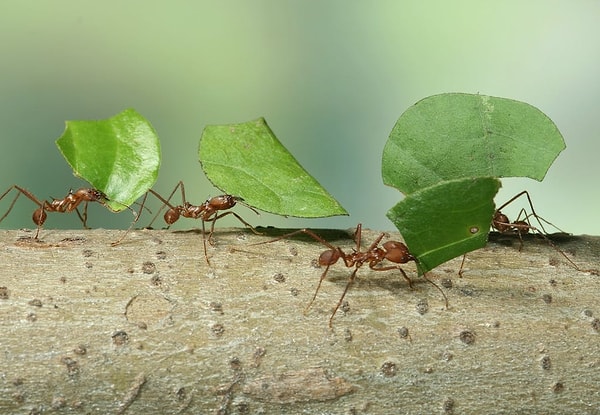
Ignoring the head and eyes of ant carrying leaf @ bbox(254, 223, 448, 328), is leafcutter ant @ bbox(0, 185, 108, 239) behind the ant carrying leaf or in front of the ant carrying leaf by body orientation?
behind

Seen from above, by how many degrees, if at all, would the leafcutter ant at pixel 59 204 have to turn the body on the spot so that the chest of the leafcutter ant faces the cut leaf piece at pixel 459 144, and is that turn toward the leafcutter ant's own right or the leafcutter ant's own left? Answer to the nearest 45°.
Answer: approximately 45° to the leafcutter ant's own right

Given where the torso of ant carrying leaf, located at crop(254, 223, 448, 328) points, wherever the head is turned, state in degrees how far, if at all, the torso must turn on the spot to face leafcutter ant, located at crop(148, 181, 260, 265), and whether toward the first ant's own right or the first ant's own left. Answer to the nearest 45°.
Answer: approximately 135° to the first ant's own left

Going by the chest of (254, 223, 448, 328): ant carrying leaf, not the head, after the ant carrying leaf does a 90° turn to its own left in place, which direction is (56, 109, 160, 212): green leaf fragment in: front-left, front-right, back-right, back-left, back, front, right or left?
left

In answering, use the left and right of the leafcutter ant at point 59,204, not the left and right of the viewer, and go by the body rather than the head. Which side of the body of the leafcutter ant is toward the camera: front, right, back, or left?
right

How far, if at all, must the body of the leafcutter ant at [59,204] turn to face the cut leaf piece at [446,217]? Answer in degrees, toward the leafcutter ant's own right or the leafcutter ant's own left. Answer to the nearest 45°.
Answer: approximately 45° to the leafcutter ant's own right

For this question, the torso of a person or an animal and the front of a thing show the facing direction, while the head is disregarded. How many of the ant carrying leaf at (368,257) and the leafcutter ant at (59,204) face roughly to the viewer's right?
2

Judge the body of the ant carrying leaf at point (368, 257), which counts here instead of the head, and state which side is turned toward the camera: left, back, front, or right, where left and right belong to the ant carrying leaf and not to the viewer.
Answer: right
